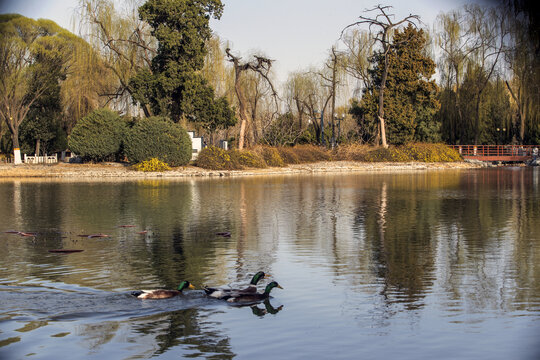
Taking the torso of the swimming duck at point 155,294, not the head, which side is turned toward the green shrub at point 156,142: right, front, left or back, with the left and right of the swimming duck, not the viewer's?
left

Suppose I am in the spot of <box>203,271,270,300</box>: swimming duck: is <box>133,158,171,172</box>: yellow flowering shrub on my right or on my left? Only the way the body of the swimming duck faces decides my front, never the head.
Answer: on my left

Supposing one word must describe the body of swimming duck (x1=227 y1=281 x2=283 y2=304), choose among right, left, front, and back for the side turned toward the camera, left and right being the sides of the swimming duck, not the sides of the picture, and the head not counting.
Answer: right

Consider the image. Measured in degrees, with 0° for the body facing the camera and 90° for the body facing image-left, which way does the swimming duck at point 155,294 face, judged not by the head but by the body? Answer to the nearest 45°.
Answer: approximately 270°

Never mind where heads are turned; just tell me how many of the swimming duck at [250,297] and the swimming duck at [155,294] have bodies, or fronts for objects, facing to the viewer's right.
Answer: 2

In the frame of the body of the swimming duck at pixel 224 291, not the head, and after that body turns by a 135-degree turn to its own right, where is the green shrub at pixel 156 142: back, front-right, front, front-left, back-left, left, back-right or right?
back-right

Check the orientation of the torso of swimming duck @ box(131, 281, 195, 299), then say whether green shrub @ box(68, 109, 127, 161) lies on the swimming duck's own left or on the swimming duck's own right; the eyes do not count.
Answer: on the swimming duck's own left

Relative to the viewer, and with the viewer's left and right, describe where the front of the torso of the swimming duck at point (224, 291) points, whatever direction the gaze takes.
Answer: facing to the right of the viewer

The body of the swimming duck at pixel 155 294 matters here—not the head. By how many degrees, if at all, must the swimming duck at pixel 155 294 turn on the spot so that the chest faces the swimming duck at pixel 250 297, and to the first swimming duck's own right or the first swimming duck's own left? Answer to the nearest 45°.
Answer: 0° — it already faces it

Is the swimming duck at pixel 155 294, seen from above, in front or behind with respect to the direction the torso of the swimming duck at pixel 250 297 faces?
behind
